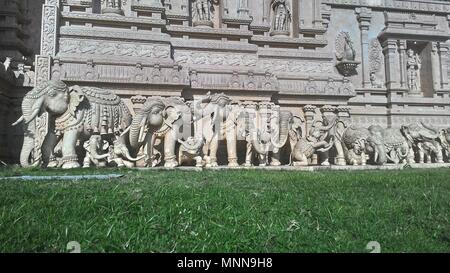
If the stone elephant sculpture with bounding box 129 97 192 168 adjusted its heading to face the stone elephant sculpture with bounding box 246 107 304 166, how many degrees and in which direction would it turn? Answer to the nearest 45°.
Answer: approximately 135° to its left

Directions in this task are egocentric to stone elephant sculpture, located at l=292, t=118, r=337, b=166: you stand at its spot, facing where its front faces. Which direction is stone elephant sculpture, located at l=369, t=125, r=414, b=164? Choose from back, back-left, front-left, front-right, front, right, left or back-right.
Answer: front-left

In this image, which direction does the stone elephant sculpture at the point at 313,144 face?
to the viewer's right

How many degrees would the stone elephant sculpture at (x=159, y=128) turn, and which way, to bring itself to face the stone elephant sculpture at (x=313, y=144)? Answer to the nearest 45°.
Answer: approximately 135° to its left

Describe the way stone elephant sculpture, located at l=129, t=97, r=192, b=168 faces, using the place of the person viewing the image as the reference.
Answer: facing the viewer and to the left of the viewer

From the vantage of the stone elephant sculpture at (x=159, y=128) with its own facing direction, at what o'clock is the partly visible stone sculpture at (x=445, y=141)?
the partly visible stone sculpture at (x=445, y=141) is roughly at 7 o'clock from the stone elephant sculpture at (x=159, y=128).

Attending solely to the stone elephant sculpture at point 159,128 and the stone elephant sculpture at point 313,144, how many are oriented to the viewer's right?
1

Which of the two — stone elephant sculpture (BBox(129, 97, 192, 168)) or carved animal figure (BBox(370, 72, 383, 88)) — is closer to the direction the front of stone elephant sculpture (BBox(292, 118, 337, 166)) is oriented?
the carved animal figure
